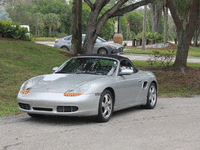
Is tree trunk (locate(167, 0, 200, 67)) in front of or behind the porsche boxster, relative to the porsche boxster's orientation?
behind

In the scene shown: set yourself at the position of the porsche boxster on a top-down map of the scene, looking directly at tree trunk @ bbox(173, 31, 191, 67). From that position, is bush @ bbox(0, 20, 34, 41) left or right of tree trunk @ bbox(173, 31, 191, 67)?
left

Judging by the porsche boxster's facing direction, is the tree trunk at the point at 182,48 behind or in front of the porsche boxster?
behind

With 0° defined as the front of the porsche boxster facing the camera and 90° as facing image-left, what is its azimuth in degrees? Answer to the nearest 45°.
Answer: approximately 45°

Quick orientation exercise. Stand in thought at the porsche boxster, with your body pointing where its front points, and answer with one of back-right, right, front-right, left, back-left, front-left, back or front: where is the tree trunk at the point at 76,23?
back-right

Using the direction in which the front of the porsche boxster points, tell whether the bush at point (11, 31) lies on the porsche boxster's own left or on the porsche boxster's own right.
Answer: on the porsche boxster's own right

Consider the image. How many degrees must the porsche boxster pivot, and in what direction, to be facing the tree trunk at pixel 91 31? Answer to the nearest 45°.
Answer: approximately 135° to its right
